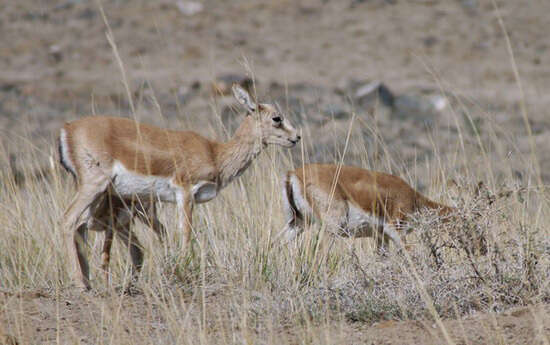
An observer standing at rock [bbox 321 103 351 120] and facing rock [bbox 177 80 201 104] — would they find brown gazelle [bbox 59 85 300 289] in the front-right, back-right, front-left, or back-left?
back-left

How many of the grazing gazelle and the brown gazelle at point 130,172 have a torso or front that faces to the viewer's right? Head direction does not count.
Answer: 2

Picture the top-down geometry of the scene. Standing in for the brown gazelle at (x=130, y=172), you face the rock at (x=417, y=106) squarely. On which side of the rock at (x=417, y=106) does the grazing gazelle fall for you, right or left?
right

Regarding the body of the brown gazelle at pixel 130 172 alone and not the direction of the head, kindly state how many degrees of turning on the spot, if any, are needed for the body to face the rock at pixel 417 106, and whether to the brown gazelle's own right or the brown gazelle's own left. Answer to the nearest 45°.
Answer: approximately 45° to the brown gazelle's own left

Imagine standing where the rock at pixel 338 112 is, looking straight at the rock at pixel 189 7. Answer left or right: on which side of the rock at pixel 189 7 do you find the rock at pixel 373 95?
right

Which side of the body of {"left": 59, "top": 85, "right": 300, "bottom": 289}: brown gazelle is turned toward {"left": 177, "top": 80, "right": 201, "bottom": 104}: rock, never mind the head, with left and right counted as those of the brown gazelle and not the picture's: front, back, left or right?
left

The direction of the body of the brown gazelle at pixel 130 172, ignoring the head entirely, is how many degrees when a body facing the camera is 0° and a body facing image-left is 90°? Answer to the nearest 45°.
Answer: approximately 270°

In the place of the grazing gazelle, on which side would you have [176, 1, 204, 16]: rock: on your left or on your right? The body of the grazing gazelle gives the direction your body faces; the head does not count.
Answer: on your left

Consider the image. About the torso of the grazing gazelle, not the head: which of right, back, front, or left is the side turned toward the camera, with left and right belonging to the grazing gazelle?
right
